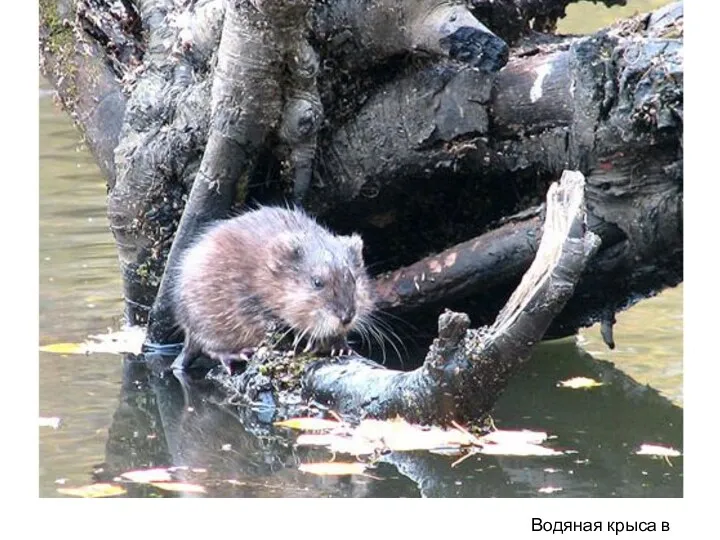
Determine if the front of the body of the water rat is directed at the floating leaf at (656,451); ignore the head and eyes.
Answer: yes

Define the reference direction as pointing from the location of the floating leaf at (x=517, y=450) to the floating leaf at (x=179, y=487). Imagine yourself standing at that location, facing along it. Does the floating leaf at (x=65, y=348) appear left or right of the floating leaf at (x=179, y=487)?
right

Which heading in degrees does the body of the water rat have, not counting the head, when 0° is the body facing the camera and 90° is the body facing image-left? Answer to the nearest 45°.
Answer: approximately 315°

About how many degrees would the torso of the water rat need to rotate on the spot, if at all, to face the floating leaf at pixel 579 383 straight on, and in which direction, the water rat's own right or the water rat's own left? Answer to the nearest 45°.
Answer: approximately 45° to the water rat's own left

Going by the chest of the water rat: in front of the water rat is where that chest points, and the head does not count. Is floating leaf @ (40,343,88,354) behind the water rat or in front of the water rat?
behind

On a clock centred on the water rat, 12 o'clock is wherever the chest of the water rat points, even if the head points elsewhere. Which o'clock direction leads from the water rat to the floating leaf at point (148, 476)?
The floating leaf is roughly at 2 o'clock from the water rat.

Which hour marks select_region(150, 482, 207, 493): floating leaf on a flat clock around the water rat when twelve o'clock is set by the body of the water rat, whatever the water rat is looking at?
The floating leaf is roughly at 2 o'clock from the water rat.

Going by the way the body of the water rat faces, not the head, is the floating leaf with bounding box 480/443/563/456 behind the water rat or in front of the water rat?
in front

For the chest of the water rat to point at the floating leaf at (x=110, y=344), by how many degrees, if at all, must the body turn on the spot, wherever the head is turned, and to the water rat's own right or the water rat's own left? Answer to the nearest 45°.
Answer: approximately 180°

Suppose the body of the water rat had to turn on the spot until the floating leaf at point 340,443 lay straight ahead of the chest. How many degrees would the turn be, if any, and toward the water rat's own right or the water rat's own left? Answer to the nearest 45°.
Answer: approximately 45° to the water rat's own right
